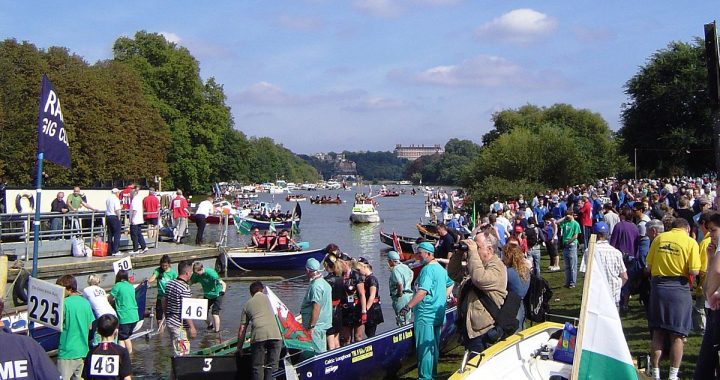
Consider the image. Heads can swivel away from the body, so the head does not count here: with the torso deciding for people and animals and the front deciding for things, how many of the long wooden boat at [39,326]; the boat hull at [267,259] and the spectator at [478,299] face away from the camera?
0

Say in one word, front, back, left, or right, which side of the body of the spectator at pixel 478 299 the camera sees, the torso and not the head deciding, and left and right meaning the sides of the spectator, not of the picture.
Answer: left

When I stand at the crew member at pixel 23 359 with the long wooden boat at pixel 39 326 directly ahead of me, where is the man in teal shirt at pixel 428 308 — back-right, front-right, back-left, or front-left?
front-right

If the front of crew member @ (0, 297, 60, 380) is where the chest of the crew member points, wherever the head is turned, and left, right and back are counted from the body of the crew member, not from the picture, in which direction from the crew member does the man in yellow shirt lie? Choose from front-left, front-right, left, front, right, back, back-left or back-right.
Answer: right

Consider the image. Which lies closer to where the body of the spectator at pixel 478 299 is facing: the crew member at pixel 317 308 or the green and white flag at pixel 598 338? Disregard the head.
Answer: the crew member

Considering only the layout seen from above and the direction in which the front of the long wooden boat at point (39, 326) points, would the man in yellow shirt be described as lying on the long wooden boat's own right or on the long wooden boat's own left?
on the long wooden boat's own right

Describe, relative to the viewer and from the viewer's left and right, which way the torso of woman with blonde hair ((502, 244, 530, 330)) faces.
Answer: facing away from the viewer and to the left of the viewer

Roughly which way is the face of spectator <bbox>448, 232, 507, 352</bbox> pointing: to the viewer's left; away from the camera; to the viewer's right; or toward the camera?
to the viewer's left

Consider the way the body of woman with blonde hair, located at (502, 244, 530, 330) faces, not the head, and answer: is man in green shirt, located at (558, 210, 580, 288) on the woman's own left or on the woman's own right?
on the woman's own right

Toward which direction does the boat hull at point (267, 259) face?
to the viewer's right

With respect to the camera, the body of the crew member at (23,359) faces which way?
away from the camera

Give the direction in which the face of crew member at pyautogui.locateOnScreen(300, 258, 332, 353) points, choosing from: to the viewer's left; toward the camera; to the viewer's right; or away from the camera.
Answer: to the viewer's left

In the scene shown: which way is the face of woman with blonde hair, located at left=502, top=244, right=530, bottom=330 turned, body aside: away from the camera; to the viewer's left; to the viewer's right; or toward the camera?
away from the camera

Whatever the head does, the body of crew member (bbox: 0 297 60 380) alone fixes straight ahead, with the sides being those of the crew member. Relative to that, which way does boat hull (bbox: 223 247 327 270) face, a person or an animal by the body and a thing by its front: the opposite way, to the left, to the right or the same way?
to the right
